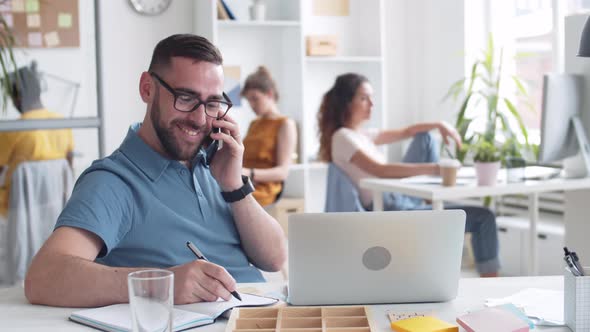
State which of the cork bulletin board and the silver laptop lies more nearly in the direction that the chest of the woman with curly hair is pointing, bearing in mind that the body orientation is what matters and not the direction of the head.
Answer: the silver laptop

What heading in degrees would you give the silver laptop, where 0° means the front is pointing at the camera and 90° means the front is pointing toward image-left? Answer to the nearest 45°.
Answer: approximately 180°

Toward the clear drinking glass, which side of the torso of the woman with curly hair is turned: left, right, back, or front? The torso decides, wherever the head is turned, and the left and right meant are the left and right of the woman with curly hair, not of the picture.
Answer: right

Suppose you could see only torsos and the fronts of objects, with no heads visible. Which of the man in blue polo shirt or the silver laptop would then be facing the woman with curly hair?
the silver laptop

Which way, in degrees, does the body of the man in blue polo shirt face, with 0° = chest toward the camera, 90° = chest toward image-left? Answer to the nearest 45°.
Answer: approximately 315°

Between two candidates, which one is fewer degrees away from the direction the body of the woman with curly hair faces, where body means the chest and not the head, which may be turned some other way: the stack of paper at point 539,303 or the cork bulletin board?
the stack of paper

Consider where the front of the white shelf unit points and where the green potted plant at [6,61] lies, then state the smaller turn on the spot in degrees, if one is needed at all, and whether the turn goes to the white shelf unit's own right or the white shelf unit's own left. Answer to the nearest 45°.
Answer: approximately 45° to the white shelf unit's own right

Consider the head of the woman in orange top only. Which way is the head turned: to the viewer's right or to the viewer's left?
to the viewer's left

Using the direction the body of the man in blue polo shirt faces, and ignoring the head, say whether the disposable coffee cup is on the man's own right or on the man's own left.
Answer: on the man's own left

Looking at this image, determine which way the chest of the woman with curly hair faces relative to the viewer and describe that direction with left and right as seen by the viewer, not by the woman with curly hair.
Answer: facing to the right of the viewer

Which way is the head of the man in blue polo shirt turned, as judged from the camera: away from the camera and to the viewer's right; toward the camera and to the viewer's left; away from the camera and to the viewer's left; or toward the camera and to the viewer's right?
toward the camera and to the viewer's right

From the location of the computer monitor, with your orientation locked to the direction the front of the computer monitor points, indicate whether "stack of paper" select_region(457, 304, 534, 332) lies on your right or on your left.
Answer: on your left

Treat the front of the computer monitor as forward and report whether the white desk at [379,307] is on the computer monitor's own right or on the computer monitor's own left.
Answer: on the computer monitor's own left

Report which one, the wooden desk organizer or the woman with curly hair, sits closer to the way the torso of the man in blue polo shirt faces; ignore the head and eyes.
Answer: the wooden desk organizer

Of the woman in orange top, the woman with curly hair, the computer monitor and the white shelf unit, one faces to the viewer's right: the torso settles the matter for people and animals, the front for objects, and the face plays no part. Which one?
the woman with curly hair
